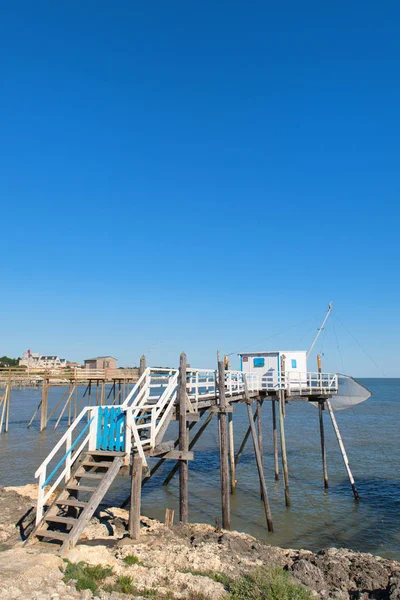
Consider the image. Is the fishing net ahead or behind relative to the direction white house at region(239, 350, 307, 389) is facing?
behind

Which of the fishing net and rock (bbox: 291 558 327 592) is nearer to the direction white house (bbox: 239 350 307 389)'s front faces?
the rock

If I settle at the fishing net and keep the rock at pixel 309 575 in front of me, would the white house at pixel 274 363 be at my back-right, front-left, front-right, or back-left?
front-right

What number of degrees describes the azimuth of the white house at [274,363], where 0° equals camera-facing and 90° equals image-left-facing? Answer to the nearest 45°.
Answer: approximately 45°

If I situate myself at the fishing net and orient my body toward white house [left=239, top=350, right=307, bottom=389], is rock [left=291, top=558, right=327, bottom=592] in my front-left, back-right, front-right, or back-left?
front-left

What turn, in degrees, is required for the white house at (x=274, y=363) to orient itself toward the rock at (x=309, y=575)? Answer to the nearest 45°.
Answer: approximately 45° to its left

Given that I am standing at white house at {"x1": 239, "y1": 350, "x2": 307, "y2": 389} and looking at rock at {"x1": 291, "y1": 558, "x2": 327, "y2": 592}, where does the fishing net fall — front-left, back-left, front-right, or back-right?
back-left
